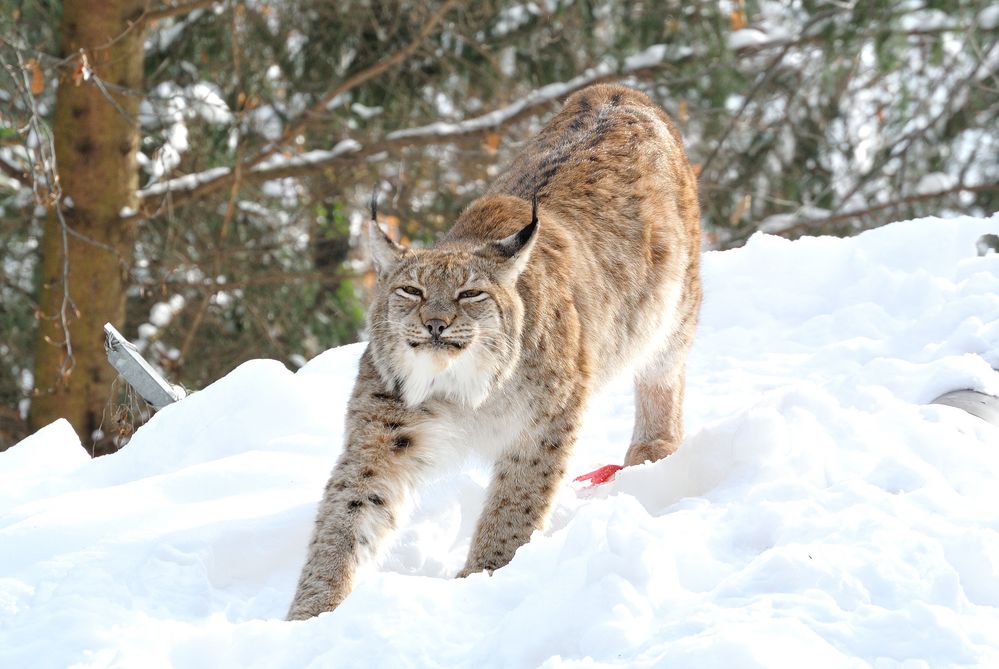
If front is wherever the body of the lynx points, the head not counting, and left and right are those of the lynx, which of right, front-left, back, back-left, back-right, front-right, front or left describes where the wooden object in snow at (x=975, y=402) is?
back-left

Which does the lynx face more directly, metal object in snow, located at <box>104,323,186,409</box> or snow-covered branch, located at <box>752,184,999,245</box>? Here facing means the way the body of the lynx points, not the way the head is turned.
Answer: the metal object in snow

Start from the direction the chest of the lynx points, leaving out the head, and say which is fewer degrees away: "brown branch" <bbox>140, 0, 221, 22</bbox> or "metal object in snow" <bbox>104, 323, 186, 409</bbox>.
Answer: the metal object in snow

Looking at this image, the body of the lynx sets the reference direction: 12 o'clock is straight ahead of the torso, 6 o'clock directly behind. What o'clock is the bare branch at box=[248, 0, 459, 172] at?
The bare branch is roughly at 4 o'clock from the lynx.

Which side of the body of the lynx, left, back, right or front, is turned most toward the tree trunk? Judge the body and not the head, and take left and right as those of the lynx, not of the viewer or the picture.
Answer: right

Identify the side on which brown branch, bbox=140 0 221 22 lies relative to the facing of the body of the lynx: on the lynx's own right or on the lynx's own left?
on the lynx's own right

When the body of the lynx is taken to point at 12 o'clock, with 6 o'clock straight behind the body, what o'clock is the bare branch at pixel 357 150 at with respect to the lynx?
The bare branch is roughly at 4 o'clock from the lynx.

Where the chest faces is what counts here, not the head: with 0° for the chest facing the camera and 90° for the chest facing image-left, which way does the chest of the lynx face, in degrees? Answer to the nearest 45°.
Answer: approximately 45°
